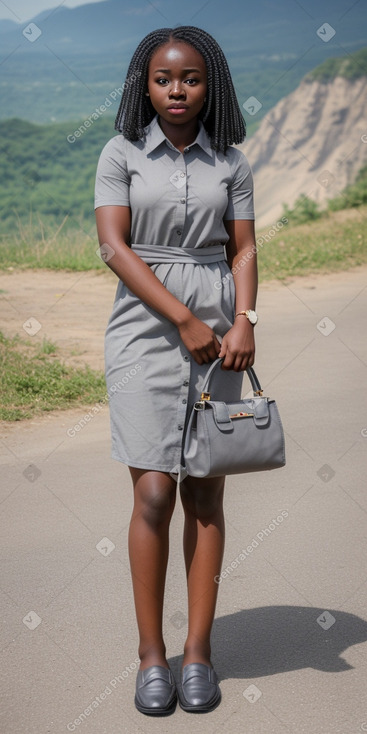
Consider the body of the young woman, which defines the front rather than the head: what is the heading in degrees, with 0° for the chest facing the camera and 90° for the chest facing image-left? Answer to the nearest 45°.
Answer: approximately 0°
